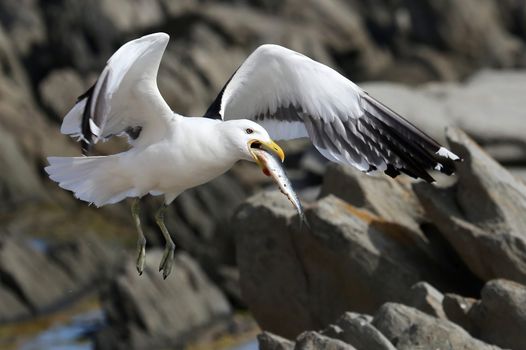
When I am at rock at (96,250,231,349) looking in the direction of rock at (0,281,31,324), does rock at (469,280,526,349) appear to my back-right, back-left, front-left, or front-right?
back-left

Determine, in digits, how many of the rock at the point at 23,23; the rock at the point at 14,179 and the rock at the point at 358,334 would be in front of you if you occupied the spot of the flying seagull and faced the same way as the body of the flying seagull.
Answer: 1

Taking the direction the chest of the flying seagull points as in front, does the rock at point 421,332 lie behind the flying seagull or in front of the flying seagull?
in front

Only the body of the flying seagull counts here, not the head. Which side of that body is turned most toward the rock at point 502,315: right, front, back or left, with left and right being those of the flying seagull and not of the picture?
front

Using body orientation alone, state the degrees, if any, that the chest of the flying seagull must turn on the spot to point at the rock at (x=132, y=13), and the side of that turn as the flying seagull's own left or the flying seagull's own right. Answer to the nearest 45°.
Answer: approximately 135° to the flying seagull's own left

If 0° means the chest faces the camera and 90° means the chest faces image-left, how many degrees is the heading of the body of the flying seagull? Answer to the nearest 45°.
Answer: approximately 315°

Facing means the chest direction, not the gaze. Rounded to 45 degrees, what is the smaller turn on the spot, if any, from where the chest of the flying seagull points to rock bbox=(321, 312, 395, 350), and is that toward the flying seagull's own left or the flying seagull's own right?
0° — it already faces it
